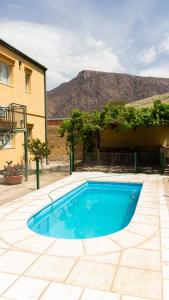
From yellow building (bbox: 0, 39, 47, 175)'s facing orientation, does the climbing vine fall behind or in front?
in front

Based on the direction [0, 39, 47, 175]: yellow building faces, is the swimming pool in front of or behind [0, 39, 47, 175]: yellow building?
in front

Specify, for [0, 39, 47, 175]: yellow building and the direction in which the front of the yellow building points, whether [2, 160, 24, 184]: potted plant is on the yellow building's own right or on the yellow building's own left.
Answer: on the yellow building's own right

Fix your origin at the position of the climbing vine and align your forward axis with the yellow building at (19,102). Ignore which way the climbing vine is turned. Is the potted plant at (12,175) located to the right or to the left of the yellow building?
left

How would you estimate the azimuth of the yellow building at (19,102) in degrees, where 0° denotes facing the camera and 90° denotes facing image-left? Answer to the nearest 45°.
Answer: approximately 315°

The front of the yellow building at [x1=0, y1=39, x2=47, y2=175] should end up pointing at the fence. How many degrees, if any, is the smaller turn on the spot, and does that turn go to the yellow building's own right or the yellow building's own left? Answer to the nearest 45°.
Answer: approximately 45° to the yellow building's own left
